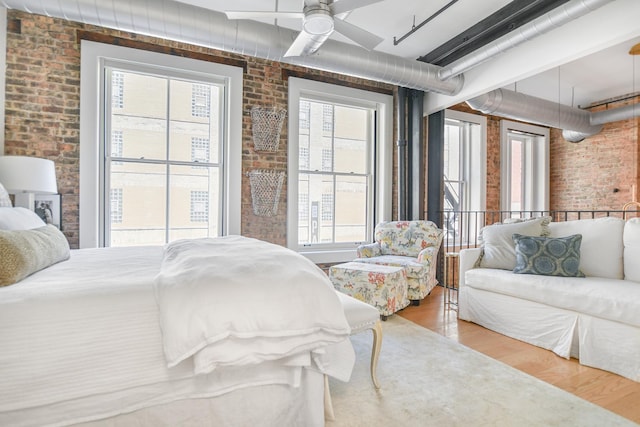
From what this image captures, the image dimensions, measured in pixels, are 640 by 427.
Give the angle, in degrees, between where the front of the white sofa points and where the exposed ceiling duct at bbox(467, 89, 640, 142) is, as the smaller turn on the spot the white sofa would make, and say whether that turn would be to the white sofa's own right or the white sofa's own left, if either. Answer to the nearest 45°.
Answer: approximately 135° to the white sofa's own right

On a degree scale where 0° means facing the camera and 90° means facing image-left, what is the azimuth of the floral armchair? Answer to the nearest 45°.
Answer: approximately 45°

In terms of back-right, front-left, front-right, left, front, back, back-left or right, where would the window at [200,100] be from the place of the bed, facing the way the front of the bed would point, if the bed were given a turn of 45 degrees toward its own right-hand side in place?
back-left

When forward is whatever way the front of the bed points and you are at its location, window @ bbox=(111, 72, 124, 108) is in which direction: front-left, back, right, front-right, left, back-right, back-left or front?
left

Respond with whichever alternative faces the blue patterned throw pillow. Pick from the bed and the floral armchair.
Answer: the bed

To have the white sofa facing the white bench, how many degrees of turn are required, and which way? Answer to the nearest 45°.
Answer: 0° — it already faces it

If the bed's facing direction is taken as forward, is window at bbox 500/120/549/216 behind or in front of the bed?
in front

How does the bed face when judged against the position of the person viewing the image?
facing to the right of the viewer

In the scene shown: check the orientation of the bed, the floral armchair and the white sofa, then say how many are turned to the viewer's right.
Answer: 1

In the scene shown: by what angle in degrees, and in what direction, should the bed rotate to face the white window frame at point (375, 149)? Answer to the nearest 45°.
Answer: approximately 45° to its left

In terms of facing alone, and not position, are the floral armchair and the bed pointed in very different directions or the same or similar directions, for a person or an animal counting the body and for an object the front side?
very different directions
